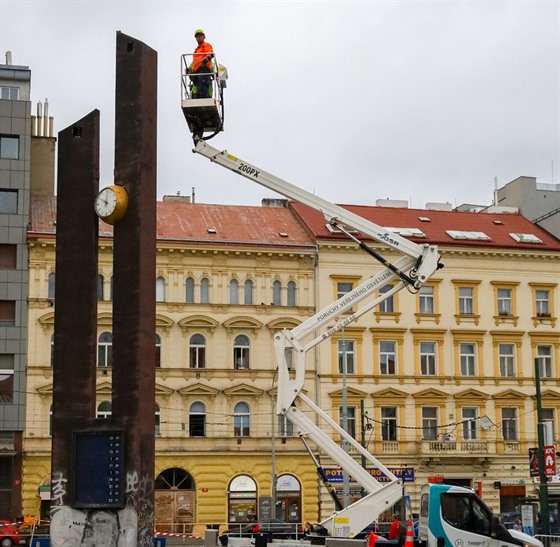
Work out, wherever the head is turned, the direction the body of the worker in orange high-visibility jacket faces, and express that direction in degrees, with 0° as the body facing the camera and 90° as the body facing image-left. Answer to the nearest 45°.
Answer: approximately 45°
